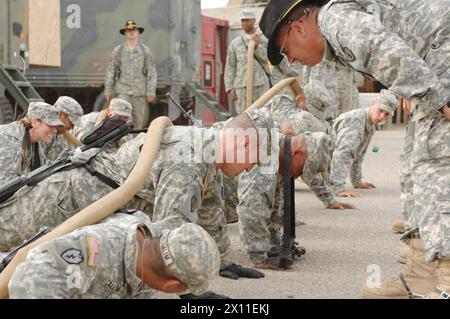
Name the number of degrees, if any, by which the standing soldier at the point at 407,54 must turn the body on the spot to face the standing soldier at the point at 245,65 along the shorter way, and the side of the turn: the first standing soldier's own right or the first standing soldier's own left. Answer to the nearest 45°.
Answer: approximately 90° to the first standing soldier's own right

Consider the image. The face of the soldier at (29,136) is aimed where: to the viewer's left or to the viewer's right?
to the viewer's right

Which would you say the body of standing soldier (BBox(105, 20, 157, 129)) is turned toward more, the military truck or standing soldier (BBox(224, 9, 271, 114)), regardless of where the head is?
the standing soldier

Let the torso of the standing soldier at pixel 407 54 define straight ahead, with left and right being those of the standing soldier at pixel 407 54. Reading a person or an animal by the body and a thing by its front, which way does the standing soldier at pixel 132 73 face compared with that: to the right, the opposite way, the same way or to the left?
to the left

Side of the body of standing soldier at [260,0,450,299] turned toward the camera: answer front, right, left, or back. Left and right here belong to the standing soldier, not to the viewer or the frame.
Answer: left

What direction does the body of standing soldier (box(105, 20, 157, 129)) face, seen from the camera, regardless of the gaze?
toward the camera

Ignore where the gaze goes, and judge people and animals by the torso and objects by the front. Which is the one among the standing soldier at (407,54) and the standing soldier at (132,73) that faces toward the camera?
the standing soldier at (132,73)

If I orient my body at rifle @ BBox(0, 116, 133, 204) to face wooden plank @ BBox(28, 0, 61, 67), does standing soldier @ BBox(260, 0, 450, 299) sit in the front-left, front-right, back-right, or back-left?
back-right

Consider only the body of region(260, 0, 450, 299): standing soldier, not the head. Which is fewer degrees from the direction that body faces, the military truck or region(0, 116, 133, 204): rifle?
the rifle

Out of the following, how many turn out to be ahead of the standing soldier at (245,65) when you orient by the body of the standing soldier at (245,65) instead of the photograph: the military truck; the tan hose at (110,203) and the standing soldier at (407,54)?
2

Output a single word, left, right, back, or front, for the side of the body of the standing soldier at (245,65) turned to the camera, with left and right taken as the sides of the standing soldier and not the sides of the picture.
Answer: front

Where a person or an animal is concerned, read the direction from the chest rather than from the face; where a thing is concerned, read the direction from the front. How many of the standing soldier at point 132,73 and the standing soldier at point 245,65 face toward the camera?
2

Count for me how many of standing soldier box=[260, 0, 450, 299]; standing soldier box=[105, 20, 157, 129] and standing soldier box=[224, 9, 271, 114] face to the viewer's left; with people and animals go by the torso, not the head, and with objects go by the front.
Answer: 1

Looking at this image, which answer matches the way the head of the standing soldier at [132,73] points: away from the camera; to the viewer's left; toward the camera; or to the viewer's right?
toward the camera

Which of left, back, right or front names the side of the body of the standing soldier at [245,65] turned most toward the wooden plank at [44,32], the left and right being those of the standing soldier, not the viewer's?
right

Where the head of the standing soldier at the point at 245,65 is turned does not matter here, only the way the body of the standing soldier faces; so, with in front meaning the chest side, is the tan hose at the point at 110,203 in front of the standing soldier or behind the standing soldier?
in front

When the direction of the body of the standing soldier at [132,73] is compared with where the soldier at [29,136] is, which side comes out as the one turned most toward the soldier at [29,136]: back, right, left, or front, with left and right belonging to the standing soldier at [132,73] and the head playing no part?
front
